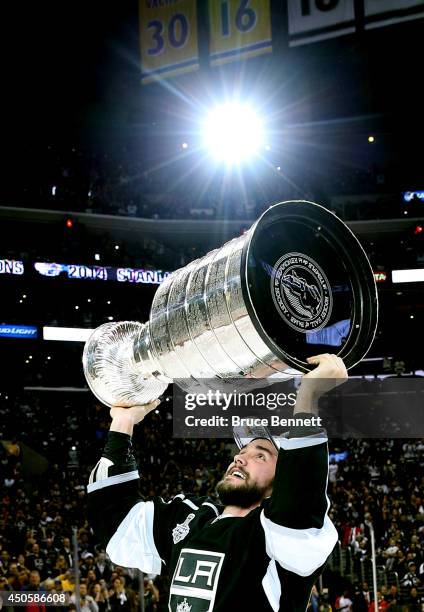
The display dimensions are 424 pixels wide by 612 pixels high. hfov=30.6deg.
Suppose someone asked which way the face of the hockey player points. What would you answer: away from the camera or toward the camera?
toward the camera

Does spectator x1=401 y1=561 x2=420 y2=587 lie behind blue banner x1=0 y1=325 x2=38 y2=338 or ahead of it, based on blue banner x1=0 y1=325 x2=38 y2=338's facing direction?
ahead

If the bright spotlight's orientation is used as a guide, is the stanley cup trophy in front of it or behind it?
in front

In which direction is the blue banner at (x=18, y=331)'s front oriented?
toward the camera

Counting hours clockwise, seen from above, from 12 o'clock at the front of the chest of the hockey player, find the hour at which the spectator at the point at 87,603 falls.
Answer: The spectator is roughly at 4 o'clock from the hockey player.

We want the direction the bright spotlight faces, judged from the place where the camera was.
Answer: facing the viewer

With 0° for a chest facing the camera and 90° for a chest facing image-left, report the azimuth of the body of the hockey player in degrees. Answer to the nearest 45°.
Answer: approximately 45°
